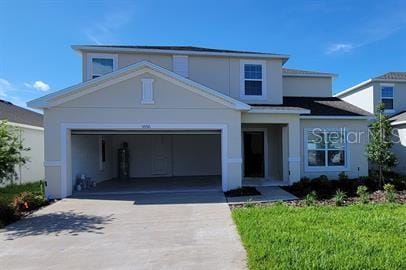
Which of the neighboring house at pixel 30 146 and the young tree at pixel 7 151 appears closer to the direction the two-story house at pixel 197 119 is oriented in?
the young tree

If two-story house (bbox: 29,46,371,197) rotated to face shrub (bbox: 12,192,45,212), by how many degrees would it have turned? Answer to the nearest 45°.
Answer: approximately 45° to its right

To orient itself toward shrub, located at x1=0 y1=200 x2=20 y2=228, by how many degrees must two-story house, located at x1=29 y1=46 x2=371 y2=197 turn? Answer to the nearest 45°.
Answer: approximately 45° to its right

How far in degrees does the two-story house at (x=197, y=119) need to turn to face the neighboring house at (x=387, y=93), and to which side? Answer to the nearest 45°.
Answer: approximately 135° to its left

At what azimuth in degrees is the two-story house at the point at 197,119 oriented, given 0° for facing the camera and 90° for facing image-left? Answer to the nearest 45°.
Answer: approximately 0°

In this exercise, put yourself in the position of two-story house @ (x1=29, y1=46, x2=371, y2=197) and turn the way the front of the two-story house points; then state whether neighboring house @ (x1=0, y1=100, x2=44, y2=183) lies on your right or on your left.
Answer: on your right
